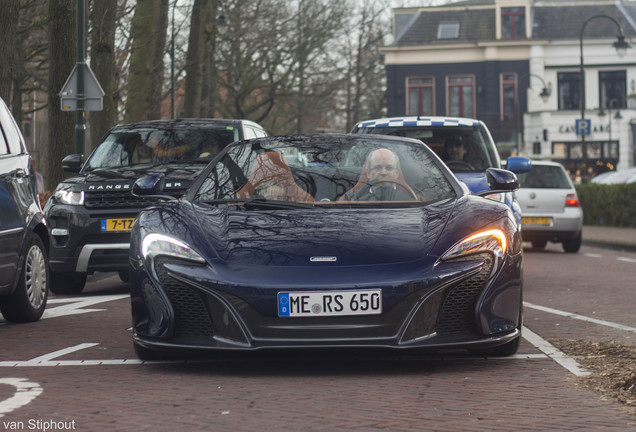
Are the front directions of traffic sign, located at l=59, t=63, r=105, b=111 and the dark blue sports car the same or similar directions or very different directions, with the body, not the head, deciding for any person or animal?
very different directions

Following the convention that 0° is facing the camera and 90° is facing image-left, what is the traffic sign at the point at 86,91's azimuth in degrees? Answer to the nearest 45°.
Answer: approximately 180°

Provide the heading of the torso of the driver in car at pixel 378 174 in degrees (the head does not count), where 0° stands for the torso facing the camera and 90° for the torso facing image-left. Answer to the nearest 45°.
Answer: approximately 0°

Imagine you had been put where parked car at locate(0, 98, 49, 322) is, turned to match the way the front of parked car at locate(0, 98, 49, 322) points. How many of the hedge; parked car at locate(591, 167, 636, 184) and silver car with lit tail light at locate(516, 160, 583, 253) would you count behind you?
3

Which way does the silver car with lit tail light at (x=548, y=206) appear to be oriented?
away from the camera

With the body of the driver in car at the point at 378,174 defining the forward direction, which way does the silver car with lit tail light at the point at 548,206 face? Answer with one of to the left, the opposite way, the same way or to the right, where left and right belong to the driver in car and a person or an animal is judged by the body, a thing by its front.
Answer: the opposite way

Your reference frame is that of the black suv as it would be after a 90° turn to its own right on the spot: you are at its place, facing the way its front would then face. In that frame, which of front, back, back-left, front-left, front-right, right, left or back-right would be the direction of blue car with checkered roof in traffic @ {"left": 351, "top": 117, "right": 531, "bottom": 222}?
back-right

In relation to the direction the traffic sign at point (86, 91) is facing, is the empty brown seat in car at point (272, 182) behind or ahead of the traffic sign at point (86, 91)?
behind
